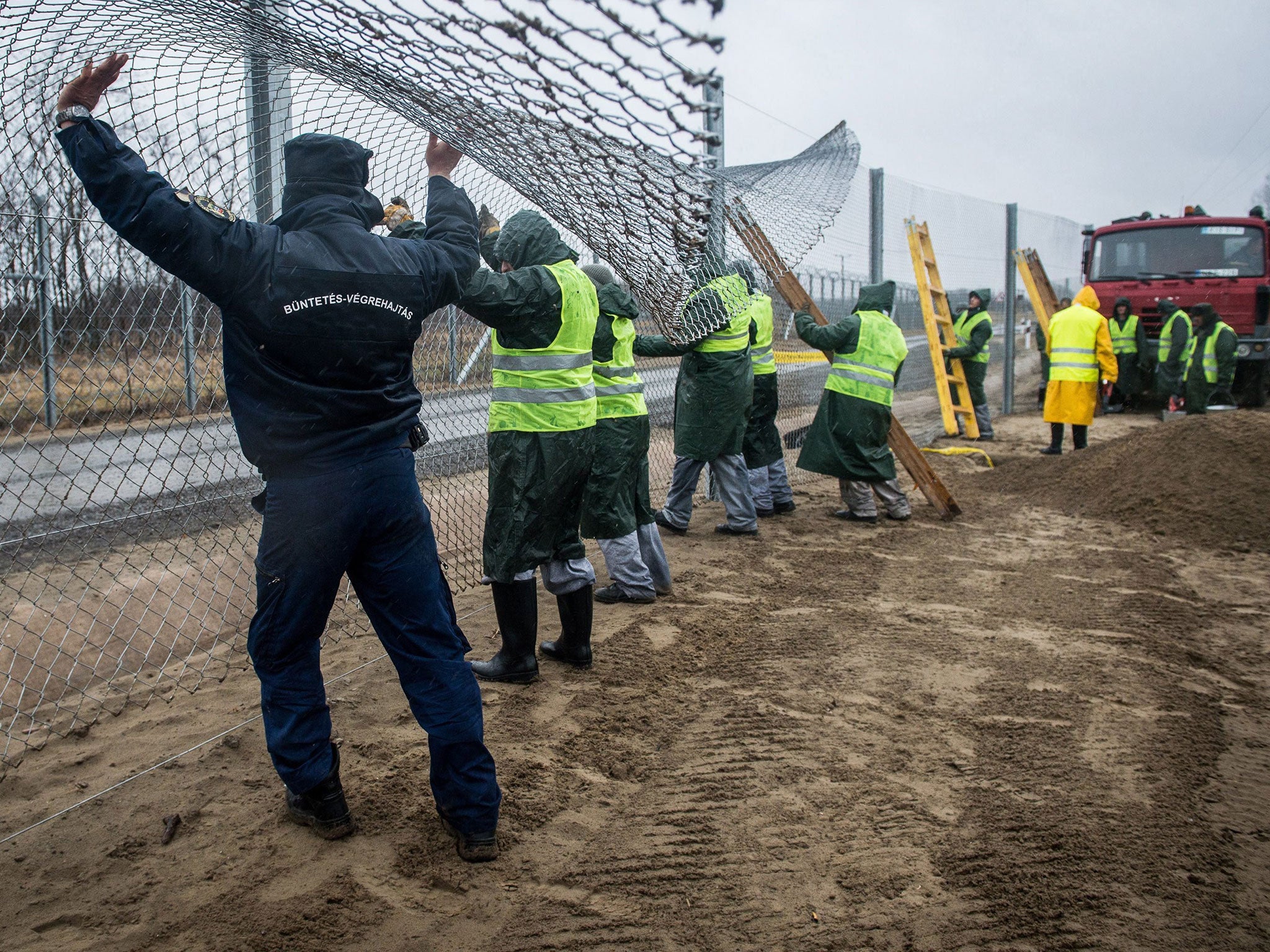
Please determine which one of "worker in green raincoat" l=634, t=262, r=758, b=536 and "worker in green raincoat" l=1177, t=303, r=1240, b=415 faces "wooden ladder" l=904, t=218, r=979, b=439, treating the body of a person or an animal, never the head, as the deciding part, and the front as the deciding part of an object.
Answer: "worker in green raincoat" l=1177, t=303, r=1240, b=415

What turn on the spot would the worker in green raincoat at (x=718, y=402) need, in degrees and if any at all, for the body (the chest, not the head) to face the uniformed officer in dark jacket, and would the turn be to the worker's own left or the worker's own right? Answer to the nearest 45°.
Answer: approximately 90° to the worker's own left

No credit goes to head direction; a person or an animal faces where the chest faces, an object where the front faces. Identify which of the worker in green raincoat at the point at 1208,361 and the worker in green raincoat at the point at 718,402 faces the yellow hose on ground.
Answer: the worker in green raincoat at the point at 1208,361

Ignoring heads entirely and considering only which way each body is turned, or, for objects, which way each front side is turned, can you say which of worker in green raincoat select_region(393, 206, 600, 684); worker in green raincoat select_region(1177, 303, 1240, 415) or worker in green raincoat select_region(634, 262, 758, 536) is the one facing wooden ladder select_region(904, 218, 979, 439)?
worker in green raincoat select_region(1177, 303, 1240, 415)
